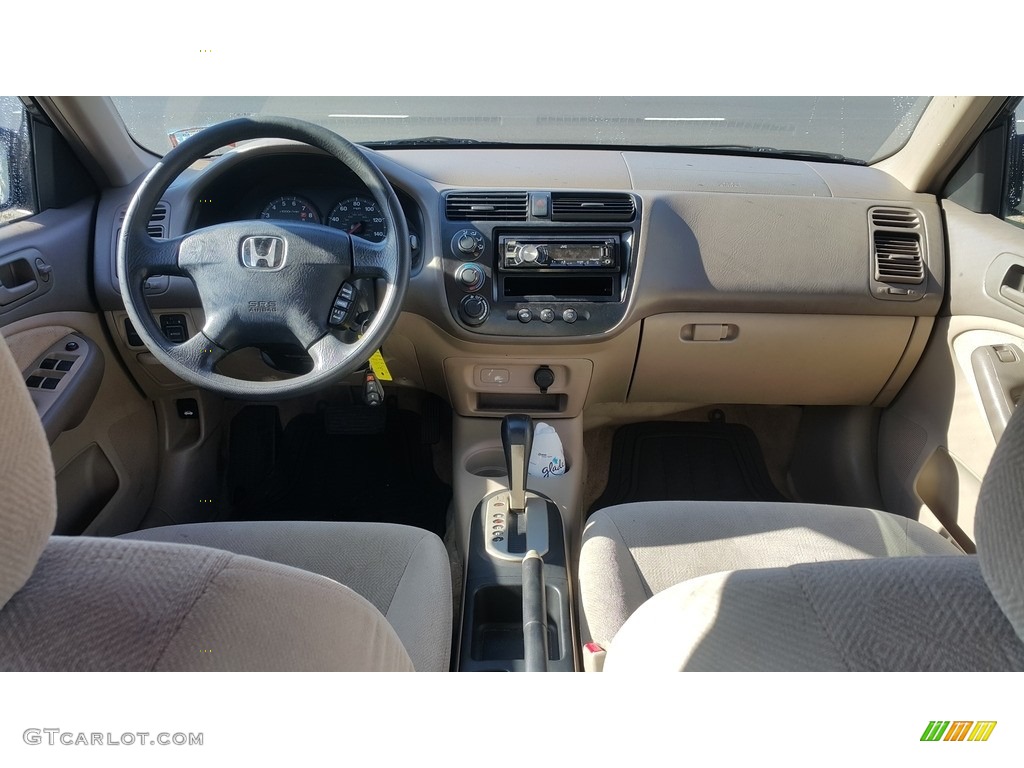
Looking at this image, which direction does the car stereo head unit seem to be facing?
toward the camera

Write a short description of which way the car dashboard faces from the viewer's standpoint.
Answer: facing the viewer

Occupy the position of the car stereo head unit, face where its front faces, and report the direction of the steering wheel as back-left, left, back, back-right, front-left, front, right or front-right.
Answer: front-right

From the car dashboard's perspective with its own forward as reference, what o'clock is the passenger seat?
The passenger seat is roughly at 12 o'clock from the car dashboard.
